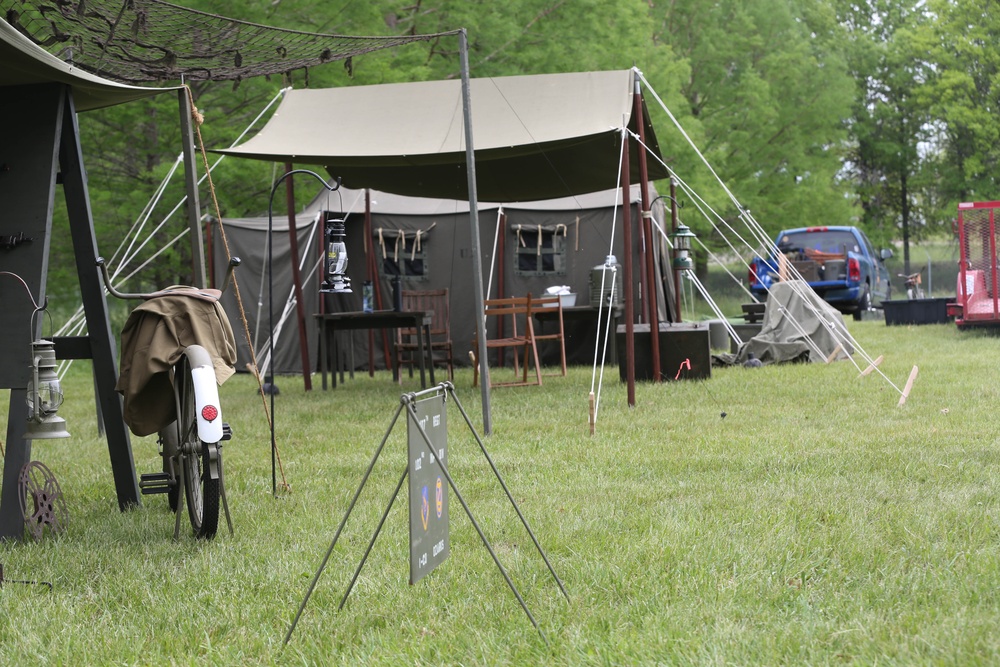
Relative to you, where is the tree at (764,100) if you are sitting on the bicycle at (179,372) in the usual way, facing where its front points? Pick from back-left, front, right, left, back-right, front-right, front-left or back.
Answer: front-right

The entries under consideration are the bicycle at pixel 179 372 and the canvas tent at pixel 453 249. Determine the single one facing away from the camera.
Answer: the bicycle

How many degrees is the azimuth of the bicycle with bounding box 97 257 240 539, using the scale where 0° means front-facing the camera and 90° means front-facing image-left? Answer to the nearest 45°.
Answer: approximately 180°

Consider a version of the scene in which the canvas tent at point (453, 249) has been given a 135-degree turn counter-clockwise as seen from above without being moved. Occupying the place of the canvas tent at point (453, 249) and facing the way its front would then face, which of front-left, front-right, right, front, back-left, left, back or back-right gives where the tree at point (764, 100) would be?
front

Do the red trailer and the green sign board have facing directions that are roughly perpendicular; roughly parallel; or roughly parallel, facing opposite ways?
roughly perpendicular

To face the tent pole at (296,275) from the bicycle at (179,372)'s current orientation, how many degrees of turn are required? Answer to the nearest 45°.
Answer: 0° — it already faces it

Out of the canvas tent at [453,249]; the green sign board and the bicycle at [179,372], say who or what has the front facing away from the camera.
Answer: the bicycle

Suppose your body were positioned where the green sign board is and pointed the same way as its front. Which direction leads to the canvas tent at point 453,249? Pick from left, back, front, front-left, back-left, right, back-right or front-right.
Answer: back-left

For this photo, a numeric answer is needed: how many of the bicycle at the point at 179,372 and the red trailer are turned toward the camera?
0

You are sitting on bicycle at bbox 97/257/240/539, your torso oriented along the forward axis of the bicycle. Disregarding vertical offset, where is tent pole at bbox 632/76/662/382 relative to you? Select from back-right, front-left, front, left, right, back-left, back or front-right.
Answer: front-right

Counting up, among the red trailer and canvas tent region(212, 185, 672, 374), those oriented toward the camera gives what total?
1

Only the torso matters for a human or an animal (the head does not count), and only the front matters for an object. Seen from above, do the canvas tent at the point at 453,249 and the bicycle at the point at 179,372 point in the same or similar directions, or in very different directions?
very different directions
